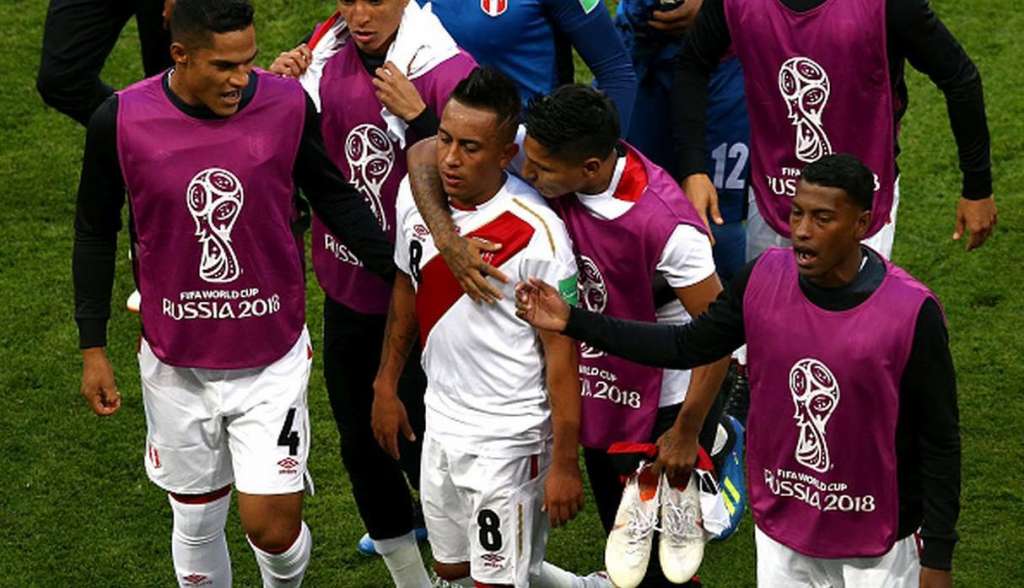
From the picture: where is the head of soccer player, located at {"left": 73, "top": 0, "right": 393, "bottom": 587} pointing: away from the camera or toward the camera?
toward the camera

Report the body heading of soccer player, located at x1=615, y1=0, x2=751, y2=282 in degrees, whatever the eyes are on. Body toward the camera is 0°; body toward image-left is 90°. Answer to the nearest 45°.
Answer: approximately 45°

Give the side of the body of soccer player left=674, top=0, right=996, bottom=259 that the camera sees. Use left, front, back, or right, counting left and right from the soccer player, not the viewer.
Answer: front

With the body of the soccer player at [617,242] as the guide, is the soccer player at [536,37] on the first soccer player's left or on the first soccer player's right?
on the first soccer player's right

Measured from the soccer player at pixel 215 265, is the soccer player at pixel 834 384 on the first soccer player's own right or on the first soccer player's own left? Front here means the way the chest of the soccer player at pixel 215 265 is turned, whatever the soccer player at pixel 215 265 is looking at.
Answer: on the first soccer player's own left

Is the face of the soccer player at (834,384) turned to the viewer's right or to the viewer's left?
to the viewer's left

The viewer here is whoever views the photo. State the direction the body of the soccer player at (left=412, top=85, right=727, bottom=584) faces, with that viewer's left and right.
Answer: facing the viewer and to the left of the viewer

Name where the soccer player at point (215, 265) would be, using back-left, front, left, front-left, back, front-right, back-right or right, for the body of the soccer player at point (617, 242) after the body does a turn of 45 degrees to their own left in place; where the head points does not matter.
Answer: right

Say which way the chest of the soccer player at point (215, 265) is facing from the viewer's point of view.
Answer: toward the camera

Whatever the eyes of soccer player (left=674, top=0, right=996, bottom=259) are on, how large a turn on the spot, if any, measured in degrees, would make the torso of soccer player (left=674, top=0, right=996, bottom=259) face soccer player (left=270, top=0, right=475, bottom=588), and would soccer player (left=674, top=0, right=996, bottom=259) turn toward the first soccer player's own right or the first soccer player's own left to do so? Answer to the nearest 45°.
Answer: approximately 45° to the first soccer player's own right

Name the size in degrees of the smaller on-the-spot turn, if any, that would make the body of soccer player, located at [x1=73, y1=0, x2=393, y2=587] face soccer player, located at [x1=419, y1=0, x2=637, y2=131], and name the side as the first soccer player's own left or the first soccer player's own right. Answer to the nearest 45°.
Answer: approximately 135° to the first soccer player's own left

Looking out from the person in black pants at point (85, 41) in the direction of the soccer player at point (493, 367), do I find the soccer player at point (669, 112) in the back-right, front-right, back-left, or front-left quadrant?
front-left

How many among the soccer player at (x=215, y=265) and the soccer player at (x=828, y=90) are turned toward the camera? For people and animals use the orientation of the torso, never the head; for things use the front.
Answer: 2
